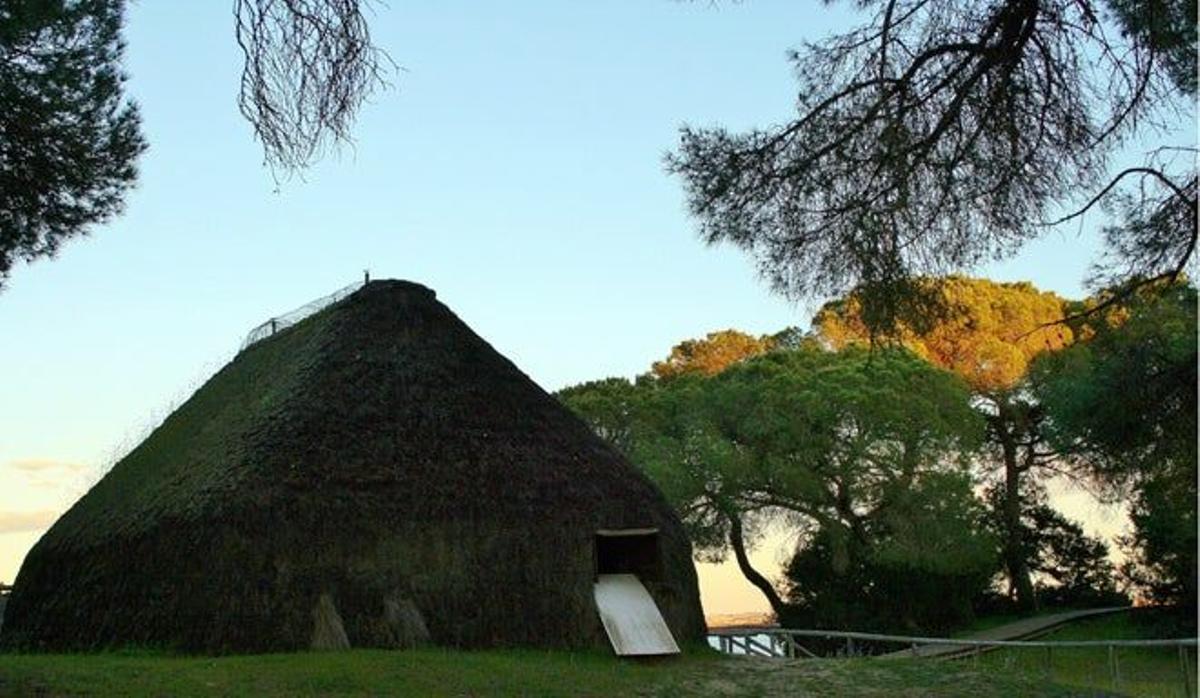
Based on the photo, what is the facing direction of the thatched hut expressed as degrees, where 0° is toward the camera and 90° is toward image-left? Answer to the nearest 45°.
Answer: approximately 0°
